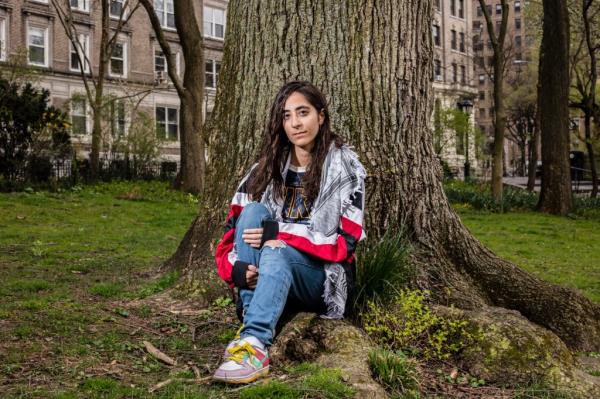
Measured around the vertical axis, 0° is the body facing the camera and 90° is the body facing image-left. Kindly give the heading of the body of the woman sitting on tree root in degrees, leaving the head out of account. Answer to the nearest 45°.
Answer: approximately 45°

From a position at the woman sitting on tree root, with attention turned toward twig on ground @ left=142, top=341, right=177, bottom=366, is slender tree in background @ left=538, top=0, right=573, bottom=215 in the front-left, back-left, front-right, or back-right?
back-right

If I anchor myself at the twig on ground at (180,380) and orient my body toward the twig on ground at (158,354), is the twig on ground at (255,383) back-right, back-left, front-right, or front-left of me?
back-right

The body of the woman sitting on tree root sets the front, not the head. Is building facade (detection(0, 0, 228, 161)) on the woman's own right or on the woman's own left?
on the woman's own right

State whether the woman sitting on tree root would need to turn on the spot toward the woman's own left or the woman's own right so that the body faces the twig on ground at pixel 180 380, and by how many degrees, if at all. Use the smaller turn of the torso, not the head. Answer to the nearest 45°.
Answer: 0° — they already face it

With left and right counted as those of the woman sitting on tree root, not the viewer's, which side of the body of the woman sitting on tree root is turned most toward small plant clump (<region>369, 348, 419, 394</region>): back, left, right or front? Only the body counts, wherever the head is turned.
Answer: left

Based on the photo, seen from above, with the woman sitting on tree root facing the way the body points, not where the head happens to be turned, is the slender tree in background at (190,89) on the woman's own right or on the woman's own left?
on the woman's own right

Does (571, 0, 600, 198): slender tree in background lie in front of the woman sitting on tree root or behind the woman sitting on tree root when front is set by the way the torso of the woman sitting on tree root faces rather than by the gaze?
behind
